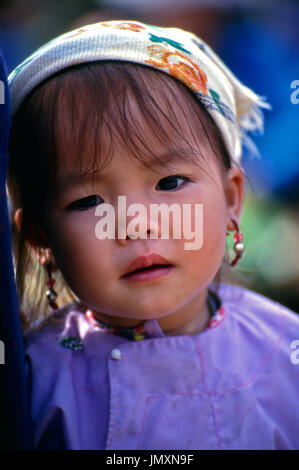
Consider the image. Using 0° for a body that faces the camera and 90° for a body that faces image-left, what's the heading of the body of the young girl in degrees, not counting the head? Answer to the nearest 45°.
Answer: approximately 0°
